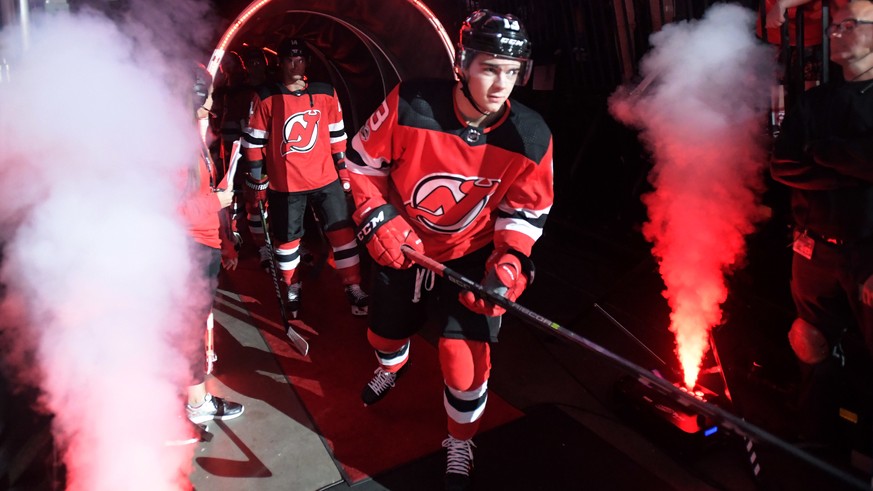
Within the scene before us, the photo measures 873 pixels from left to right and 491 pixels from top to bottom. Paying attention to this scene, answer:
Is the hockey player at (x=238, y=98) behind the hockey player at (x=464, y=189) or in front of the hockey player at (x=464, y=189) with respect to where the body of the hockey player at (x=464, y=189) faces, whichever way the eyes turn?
behind

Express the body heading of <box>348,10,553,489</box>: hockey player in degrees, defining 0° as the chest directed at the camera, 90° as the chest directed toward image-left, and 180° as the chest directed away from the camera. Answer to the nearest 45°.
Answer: approximately 0°

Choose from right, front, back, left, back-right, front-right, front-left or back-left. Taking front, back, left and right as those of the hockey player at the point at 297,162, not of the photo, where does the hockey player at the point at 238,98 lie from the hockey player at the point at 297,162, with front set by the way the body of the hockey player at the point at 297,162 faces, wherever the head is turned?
back

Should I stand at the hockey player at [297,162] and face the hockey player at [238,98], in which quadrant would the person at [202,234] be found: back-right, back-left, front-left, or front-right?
back-left
